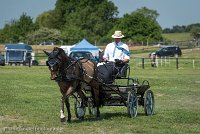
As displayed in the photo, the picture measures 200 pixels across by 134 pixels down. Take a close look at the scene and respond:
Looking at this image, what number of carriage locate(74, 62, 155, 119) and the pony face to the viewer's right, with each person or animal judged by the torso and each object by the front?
0

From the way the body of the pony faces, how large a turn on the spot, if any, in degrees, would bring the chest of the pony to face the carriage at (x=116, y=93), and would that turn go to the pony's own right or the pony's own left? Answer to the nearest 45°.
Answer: approximately 180°

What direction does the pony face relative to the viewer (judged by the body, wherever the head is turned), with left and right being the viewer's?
facing the viewer and to the left of the viewer

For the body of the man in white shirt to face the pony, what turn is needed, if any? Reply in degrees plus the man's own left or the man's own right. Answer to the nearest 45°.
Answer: approximately 45° to the man's own right
